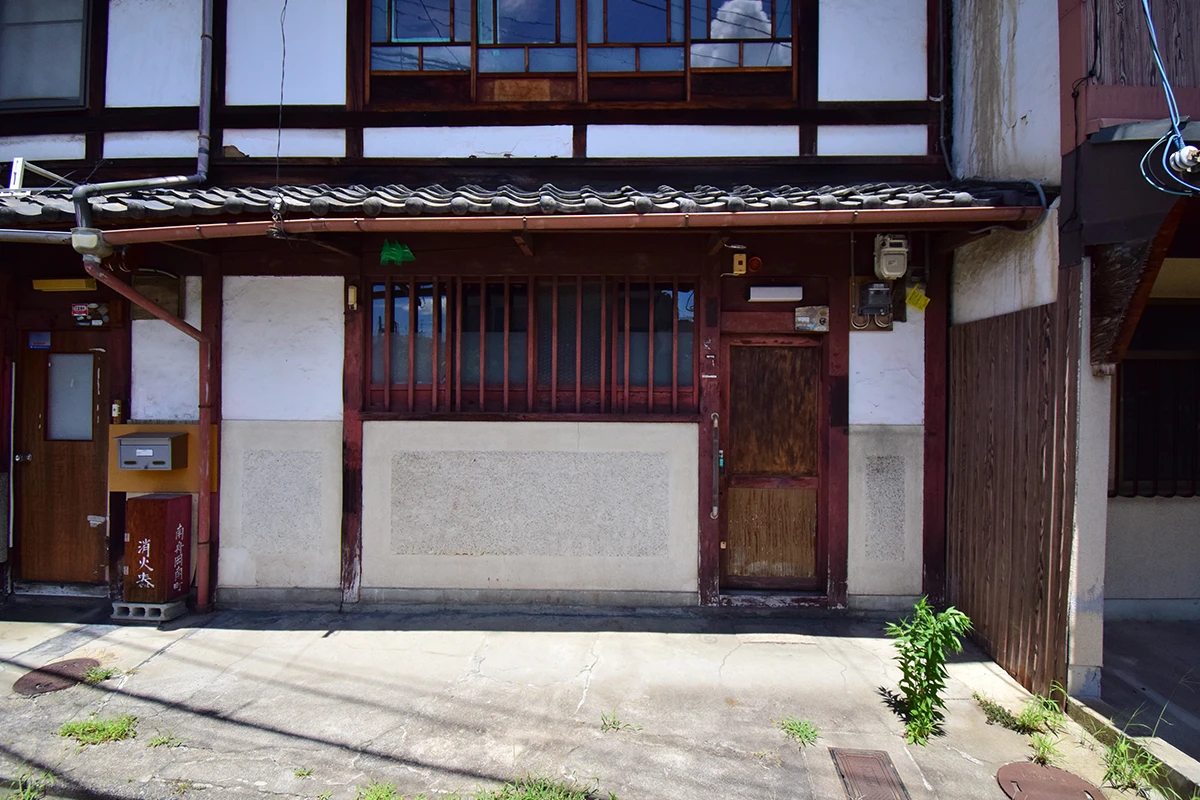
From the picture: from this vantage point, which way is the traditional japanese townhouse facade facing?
toward the camera

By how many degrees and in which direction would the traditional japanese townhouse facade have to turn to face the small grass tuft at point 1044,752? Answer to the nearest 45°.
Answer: approximately 45° to its left

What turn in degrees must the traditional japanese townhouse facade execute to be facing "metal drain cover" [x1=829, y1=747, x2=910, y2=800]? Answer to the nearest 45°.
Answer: approximately 45° to its left
